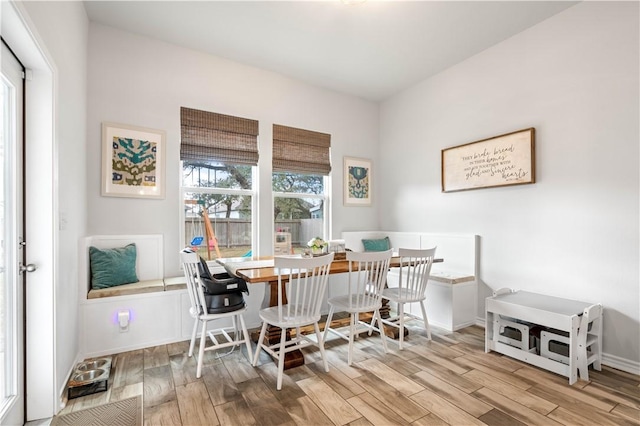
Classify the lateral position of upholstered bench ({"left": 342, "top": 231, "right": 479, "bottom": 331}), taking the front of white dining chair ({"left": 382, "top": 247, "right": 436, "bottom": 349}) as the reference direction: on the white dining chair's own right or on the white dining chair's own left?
on the white dining chair's own right

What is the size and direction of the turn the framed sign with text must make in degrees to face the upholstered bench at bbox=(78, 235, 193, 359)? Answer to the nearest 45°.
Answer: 0° — it already faces it

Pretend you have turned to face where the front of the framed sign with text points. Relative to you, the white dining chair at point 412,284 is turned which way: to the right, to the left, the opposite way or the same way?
to the right

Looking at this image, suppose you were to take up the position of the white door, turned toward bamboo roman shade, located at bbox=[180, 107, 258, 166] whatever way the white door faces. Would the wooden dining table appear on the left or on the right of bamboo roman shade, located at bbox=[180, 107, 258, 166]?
right

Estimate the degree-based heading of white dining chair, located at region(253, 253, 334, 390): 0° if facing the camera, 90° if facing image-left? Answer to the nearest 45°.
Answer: approximately 135°

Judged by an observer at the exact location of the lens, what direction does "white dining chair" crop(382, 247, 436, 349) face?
facing away from the viewer and to the left of the viewer

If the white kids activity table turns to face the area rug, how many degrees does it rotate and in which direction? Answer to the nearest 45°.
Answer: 0° — it already faces it

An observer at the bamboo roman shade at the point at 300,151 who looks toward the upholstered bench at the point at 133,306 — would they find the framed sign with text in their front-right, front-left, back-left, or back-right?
back-left

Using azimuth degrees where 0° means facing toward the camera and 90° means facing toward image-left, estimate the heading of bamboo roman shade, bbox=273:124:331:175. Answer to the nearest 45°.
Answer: approximately 315°

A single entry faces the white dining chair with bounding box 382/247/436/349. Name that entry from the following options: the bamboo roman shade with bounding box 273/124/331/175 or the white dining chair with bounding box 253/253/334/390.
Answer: the bamboo roman shade
